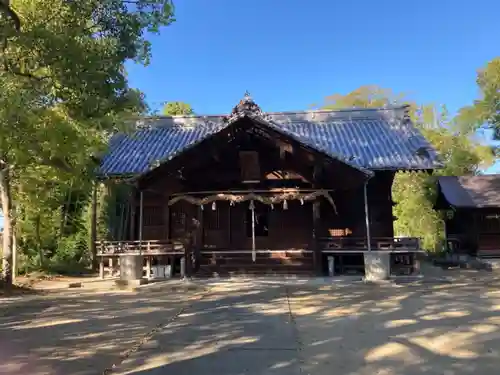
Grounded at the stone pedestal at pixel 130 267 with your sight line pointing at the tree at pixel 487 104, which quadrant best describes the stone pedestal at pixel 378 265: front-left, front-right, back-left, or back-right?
front-right

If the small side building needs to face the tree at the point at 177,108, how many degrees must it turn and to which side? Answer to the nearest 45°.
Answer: approximately 90° to its right

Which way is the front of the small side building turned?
toward the camera

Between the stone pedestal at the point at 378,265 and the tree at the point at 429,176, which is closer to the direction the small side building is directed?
the stone pedestal

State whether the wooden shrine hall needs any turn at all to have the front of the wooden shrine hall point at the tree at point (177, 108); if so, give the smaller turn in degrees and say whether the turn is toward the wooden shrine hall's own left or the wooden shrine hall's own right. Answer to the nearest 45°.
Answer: approximately 180°

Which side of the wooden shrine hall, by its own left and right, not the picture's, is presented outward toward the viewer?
front

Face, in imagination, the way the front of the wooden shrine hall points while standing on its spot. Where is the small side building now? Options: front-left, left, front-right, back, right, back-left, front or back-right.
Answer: back-left

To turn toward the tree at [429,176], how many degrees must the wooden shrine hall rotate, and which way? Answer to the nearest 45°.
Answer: approximately 135° to its left

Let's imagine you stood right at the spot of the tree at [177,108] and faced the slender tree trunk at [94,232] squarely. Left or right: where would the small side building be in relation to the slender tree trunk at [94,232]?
left

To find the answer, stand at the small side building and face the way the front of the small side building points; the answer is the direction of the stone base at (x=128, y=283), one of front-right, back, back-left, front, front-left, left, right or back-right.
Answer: front-right

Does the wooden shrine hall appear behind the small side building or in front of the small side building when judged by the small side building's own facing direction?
in front

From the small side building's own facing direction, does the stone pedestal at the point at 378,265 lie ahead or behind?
ahead

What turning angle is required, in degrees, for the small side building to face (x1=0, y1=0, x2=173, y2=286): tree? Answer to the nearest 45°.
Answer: approximately 45° to its right

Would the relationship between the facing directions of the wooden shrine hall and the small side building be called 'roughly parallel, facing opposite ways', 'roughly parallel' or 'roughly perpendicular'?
roughly parallel

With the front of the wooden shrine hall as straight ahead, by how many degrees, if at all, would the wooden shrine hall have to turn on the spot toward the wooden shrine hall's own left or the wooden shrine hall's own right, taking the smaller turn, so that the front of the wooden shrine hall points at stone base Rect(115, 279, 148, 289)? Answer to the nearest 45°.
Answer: approximately 45° to the wooden shrine hall's own right

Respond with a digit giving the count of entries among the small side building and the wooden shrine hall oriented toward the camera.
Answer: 2
